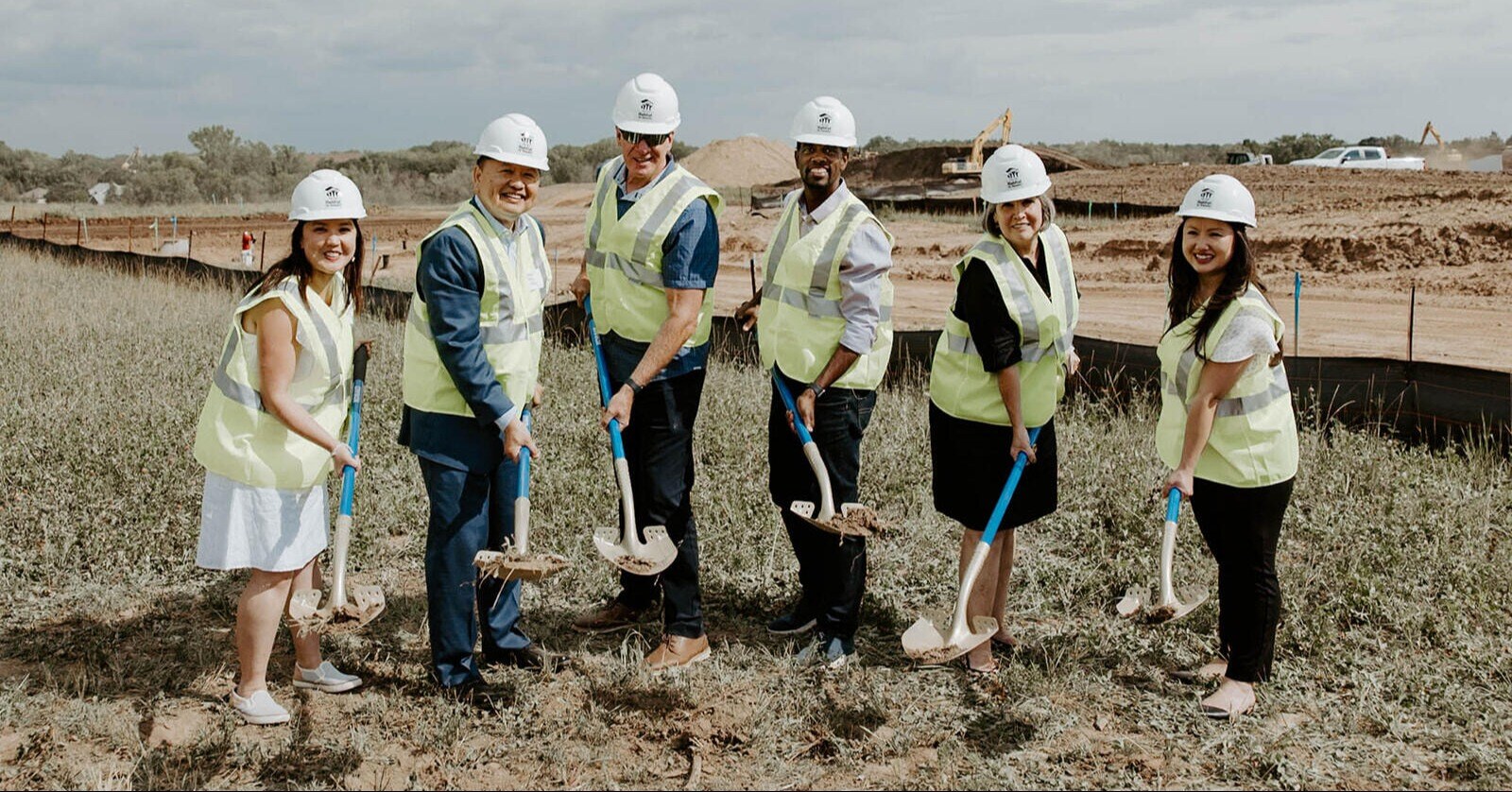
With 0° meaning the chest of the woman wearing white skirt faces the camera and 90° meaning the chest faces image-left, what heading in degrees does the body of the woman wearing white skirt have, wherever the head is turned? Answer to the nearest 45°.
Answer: approximately 315°

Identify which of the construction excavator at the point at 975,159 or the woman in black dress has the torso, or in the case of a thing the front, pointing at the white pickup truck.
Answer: the construction excavator

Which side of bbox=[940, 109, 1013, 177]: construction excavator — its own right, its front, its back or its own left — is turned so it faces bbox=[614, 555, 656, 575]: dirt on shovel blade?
right

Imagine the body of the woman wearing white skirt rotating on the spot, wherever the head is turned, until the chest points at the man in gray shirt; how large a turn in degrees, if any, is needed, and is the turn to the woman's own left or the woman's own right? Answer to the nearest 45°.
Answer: approximately 45° to the woman's own left

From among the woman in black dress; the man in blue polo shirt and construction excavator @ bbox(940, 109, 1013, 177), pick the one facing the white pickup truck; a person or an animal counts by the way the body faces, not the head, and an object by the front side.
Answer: the construction excavator

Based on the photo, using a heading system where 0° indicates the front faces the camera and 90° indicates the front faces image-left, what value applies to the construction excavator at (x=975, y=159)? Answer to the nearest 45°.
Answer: approximately 270°

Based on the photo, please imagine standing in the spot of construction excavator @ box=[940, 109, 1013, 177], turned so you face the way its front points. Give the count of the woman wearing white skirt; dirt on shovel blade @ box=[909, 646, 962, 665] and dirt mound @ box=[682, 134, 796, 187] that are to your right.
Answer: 2

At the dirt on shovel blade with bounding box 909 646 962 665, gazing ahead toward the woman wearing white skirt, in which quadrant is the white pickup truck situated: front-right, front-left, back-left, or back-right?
back-right

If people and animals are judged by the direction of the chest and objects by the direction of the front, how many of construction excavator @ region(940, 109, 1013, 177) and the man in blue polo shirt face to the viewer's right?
1

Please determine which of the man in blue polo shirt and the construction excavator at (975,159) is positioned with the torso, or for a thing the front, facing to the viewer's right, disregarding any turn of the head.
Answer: the construction excavator
